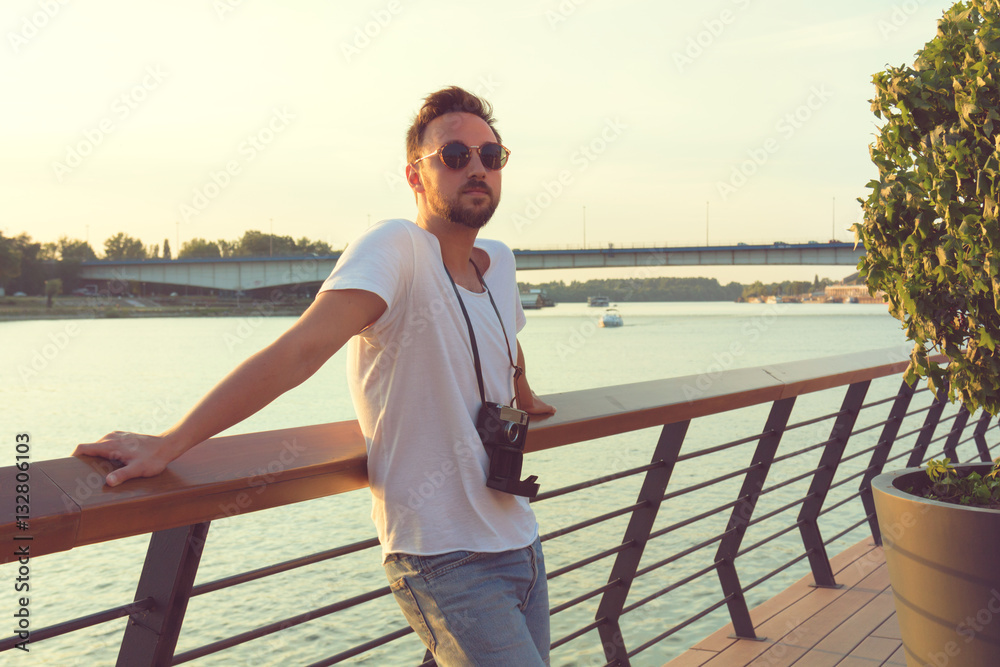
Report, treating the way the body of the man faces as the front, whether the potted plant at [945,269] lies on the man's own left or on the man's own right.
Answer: on the man's own left

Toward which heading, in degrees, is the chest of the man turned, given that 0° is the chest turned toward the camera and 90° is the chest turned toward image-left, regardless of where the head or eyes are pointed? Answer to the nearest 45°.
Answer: approximately 315°

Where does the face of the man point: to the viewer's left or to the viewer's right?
to the viewer's right

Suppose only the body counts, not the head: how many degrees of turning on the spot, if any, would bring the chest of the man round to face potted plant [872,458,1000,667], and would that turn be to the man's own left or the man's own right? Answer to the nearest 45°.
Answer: approximately 45° to the man's own left

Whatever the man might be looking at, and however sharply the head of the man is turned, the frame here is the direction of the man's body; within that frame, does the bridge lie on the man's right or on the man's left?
on the man's left

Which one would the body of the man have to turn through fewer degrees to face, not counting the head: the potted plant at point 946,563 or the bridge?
the potted plant
